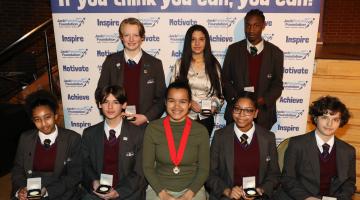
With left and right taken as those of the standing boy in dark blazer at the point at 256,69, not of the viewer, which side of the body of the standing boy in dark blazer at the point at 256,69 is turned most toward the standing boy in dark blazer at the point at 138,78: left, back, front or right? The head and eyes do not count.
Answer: right

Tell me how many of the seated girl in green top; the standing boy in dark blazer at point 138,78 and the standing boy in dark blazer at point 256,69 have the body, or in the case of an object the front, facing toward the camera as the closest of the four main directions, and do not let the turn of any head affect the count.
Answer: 3

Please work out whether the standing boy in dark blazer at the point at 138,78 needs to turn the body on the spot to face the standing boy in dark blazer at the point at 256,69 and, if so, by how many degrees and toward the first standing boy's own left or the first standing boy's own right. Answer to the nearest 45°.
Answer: approximately 90° to the first standing boy's own left

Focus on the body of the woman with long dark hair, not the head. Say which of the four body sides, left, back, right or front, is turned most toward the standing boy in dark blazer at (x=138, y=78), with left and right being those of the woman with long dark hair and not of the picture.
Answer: right

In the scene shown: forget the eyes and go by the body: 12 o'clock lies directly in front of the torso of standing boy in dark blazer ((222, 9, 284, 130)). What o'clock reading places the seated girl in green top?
The seated girl in green top is roughly at 1 o'clock from the standing boy in dark blazer.
